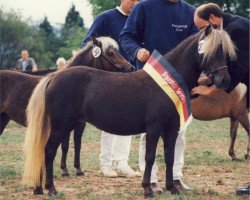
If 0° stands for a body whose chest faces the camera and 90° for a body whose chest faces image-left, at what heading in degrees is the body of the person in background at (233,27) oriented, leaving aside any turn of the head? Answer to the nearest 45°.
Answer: approximately 90°

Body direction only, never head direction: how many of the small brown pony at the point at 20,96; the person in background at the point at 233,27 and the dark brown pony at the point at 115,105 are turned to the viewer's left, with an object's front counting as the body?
1

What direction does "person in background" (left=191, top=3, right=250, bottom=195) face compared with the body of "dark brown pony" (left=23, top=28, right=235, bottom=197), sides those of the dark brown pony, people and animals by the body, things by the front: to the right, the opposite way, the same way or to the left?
the opposite way

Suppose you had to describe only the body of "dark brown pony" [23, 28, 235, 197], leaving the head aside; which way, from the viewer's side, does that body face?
to the viewer's right

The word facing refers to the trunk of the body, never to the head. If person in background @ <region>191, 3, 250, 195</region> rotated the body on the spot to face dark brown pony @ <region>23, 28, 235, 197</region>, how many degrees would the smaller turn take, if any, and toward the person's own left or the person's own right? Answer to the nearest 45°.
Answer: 0° — they already face it

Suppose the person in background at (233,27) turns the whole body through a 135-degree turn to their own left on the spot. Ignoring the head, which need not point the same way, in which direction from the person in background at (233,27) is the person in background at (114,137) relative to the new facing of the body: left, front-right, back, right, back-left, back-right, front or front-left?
back

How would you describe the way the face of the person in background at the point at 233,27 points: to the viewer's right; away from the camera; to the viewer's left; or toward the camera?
to the viewer's left

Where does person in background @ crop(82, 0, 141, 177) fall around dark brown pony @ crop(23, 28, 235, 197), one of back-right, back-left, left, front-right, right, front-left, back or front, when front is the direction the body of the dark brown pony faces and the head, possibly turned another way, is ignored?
left

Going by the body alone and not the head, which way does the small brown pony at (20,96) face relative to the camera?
to the viewer's right
